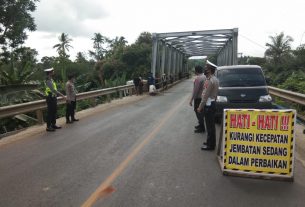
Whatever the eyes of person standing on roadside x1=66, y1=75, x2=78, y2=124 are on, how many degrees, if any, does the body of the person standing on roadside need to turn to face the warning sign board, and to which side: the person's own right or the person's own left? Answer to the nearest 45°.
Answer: approximately 45° to the person's own right

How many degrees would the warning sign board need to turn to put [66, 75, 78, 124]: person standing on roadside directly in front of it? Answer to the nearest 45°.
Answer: approximately 135° to its right

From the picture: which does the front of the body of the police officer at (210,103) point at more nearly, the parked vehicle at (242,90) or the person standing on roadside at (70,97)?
the person standing on roadside

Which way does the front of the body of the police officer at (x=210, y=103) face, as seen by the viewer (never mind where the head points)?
to the viewer's left

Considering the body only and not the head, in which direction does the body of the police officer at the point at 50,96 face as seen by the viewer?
to the viewer's right

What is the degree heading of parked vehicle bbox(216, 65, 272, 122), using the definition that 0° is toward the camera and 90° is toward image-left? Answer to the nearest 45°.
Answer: approximately 0°

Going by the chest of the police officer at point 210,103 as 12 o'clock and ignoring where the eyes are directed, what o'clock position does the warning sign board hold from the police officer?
The warning sign board is roughly at 8 o'clock from the police officer.

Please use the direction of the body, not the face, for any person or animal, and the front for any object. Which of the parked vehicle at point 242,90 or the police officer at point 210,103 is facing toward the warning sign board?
the parked vehicle

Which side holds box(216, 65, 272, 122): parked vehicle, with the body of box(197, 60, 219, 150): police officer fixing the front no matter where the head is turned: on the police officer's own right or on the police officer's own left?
on the police officer's own right

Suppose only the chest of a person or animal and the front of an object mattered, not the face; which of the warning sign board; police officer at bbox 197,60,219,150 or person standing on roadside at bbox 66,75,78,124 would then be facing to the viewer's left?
the police officer

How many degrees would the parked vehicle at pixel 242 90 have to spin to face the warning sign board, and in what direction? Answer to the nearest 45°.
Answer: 0° — it already faces it

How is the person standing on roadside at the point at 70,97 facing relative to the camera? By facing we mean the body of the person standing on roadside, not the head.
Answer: to the viewer's right
